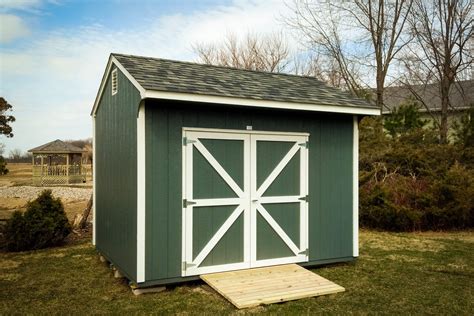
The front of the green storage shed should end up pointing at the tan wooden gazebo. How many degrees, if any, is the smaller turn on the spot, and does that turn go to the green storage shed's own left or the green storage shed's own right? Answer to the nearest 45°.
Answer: approximately 180°

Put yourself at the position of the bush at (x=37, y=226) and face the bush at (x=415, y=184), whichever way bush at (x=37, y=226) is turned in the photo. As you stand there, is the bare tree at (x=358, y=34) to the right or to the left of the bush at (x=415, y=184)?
left

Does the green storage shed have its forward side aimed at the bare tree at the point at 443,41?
no

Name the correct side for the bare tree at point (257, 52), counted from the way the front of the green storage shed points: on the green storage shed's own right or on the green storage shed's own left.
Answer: on the green storage shed's own left

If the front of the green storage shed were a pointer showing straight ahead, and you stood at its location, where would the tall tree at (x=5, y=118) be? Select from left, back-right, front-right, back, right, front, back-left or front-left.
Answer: back

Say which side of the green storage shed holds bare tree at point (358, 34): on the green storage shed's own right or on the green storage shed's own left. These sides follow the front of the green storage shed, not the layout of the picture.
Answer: on the green storage shed's own left

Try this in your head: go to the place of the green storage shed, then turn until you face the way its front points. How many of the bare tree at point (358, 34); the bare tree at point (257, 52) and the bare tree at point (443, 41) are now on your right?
0

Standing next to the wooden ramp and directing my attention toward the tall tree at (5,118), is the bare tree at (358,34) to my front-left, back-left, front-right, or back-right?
front-right

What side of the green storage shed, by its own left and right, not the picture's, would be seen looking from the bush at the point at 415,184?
left

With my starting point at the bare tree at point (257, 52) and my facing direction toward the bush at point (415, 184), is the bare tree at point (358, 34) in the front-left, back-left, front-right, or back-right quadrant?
front-left

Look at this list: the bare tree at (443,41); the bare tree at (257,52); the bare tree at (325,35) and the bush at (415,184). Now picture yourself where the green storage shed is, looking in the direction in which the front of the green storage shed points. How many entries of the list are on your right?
0

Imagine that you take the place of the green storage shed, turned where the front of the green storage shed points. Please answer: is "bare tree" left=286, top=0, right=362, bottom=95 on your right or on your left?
on your left
